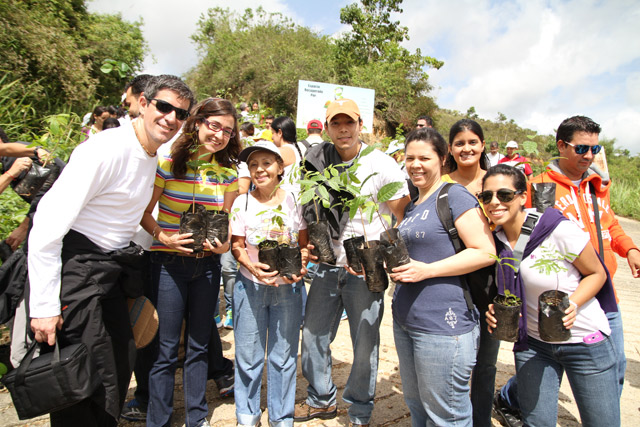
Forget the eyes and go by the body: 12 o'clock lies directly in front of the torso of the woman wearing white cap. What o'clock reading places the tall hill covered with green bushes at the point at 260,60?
The tall hill covered with green bushes is roughly at 6 o'clock from the woman wearing white cap.

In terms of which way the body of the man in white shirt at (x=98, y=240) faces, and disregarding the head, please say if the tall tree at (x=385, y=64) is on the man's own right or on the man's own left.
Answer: on the man's own left

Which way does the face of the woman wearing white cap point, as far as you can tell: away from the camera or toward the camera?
toward the camera

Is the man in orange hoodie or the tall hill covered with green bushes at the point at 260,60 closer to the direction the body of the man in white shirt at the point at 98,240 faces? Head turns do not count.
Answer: the man in orange hoodie

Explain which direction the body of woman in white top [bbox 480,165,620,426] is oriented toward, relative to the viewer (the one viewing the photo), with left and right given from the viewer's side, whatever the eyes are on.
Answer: facing the viewer and to the left of the viewer

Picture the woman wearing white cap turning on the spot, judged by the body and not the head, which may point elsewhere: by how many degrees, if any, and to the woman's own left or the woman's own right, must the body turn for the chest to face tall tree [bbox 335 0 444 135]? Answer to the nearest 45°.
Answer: approximately 180°

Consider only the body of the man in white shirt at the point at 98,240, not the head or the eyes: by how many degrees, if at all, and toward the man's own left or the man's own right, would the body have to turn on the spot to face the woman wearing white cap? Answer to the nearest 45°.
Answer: approximately 45° to the man's own left

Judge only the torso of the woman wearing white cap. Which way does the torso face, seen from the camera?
toward the camera

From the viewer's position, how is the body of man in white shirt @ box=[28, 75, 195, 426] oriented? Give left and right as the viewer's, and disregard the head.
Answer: facing the viewer and to the right of the viewer

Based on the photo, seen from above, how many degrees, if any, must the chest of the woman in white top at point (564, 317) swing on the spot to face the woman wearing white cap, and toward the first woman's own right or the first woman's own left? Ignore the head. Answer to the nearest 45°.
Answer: approximately 45° to the first woman's own right

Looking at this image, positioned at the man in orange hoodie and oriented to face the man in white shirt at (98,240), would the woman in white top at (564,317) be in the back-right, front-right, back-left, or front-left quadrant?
front-left

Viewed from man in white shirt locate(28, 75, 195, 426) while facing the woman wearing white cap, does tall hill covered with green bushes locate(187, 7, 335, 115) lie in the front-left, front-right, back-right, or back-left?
front-left

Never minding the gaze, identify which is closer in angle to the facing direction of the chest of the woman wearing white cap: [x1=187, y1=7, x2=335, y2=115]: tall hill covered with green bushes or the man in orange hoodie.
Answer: the man in orange hoodie

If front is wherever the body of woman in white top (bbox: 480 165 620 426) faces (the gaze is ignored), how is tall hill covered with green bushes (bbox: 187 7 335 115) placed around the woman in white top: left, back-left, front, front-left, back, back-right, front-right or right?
right
